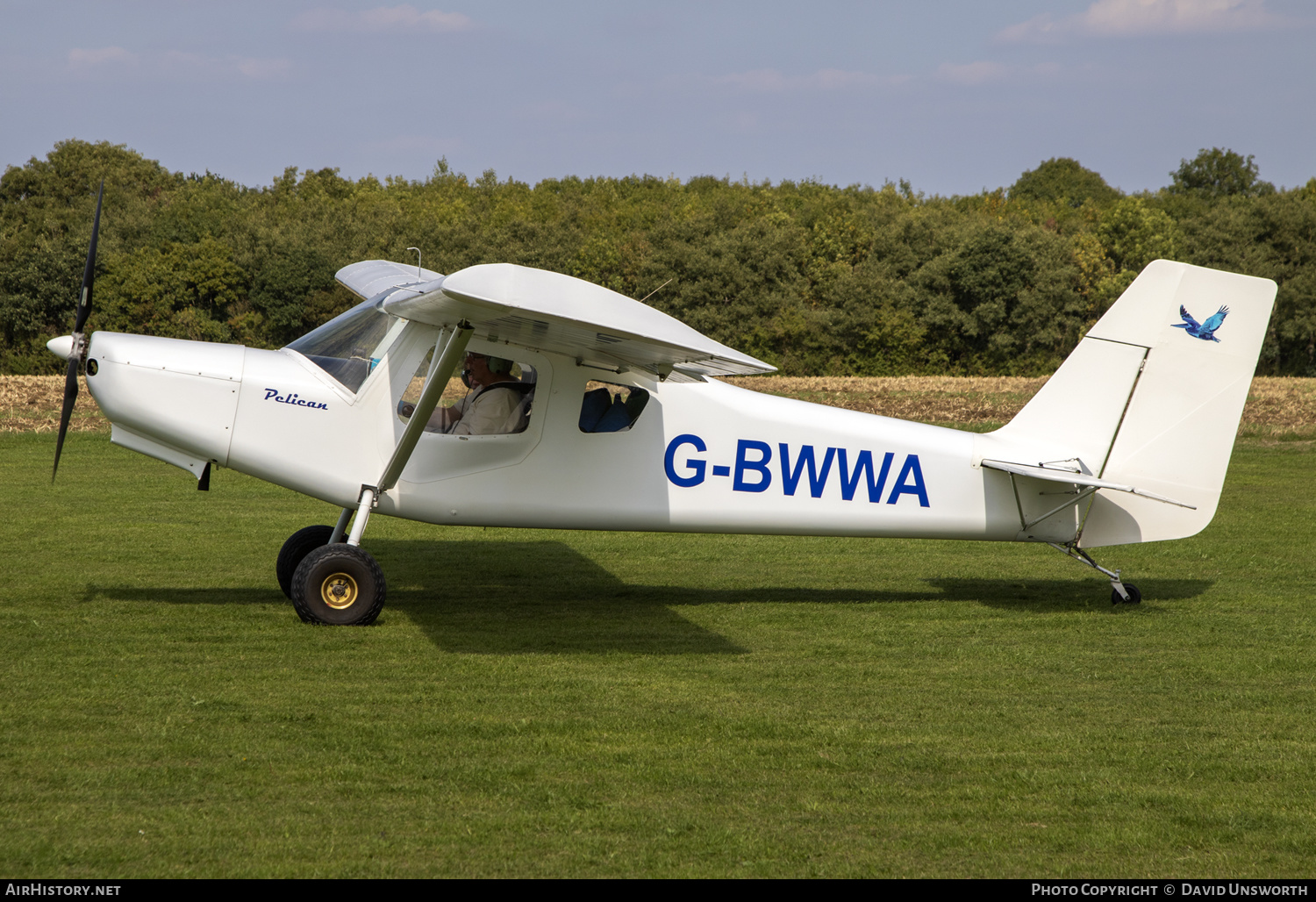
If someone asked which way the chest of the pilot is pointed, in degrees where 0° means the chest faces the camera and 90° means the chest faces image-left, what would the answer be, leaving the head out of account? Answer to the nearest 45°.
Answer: approximately 90°

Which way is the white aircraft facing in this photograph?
to the viewer's left

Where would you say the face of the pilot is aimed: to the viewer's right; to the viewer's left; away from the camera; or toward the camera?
to the viewer's left
